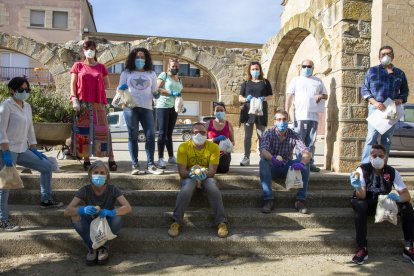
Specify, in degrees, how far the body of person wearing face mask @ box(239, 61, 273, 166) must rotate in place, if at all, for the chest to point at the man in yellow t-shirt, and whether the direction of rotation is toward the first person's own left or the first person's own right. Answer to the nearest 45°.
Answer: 0° — they already face them

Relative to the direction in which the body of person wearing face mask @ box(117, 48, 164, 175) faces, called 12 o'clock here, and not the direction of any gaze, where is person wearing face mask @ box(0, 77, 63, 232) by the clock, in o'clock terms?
person wearing face mask @ box(0, 77, 63, 232) is roughly at 2 o'clock from person wearing face mask @ box(117, 48, 164, 175).

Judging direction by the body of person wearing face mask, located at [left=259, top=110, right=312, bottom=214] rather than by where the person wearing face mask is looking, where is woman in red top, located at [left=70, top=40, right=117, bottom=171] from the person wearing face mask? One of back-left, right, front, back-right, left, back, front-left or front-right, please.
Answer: right

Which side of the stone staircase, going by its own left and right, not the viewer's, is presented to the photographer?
front

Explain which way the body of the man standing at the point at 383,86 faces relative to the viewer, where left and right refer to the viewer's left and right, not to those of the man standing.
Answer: facing the viewer

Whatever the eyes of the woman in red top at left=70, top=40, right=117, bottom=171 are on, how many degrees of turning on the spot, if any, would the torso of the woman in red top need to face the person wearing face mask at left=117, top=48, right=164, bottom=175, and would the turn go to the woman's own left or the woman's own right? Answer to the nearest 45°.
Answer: approximately 45° to the woman's own left

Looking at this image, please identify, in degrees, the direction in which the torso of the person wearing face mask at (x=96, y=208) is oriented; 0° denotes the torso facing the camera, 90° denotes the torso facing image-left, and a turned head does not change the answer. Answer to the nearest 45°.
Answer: approximately 0°

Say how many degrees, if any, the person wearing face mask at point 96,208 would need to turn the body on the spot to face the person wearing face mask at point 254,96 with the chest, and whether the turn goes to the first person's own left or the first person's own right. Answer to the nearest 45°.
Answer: approximately 135° to the first person's own left

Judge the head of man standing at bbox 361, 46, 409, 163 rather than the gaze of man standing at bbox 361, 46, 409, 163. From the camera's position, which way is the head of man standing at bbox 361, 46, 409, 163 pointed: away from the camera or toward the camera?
toward the camera

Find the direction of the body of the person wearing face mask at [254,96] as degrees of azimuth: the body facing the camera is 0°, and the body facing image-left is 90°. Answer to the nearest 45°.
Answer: approximately 0°

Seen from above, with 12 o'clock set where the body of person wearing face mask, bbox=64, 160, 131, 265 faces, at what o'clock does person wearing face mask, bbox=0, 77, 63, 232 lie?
person wearing face mask, bbox=0, 77, 63, 232 is roughly at 4 o'clock from person wearing face mask, bbox=64, 160, 131, 265.

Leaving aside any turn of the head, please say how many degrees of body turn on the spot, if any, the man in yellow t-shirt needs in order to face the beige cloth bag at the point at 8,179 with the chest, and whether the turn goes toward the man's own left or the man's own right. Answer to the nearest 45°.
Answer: approximately 90° to the man's own right

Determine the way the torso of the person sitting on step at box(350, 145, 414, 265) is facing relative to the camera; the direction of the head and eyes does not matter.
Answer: toward the camera

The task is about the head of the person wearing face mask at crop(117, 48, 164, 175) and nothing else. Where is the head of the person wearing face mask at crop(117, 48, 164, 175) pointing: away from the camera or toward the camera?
toward the camera

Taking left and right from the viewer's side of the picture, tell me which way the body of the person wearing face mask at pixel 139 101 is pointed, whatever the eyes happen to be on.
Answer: facing the viewer
